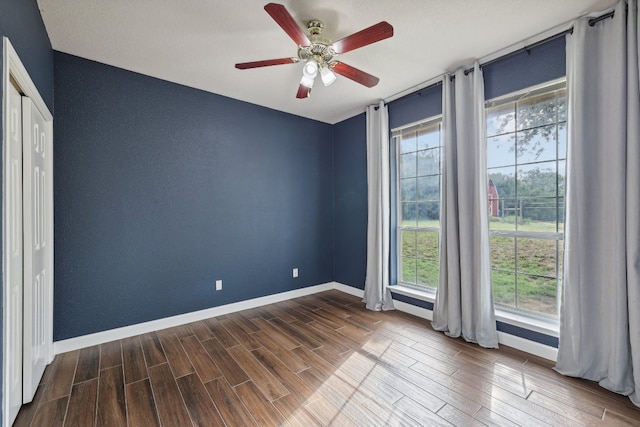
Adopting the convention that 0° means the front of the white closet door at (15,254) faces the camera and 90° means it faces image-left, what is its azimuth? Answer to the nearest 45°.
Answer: approximately 270°

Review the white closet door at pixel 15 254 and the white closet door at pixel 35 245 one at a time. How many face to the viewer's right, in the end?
2

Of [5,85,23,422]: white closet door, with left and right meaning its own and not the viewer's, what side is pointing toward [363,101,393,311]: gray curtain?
front

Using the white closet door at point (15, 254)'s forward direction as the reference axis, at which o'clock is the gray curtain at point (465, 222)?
The gray curtain is roughly at 1 o'clock from the white closet door.

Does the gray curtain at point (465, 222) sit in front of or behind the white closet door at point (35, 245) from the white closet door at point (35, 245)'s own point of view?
in front

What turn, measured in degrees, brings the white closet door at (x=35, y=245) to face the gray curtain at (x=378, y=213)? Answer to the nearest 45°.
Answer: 0° — it already faces it

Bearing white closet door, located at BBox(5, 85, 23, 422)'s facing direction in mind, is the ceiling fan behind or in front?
in front

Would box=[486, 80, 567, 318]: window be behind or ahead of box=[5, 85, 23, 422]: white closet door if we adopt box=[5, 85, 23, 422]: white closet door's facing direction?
ahead

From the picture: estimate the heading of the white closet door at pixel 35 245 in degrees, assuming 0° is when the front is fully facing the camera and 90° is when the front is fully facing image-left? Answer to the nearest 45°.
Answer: approximately 270°
